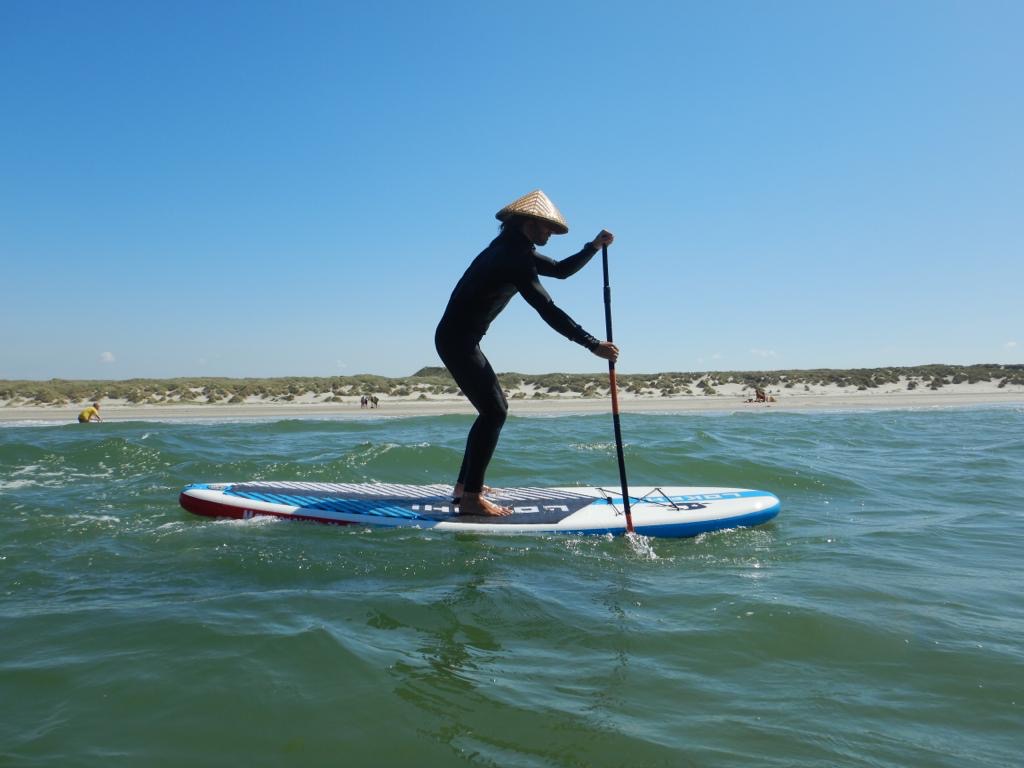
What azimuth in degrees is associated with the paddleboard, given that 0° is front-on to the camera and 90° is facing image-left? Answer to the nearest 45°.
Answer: approximately 270°

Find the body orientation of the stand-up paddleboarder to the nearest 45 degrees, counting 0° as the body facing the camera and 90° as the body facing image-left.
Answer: approximately 270°
